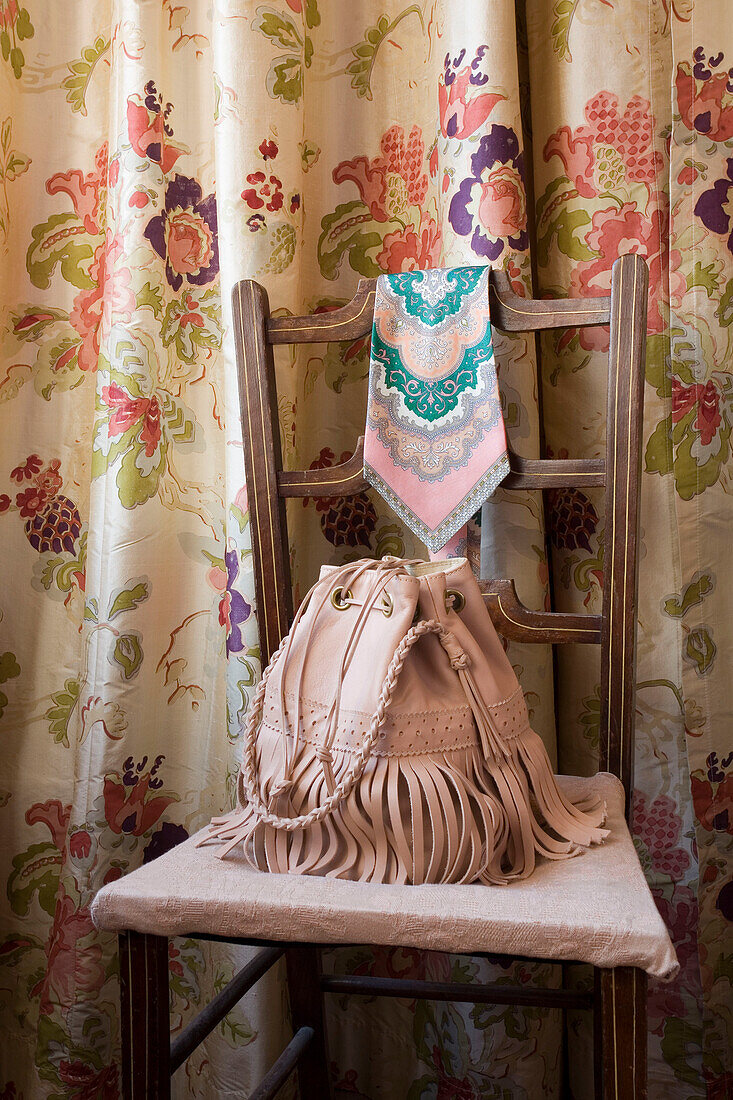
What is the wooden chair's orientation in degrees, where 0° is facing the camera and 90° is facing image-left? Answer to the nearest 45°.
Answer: approximately 0°
